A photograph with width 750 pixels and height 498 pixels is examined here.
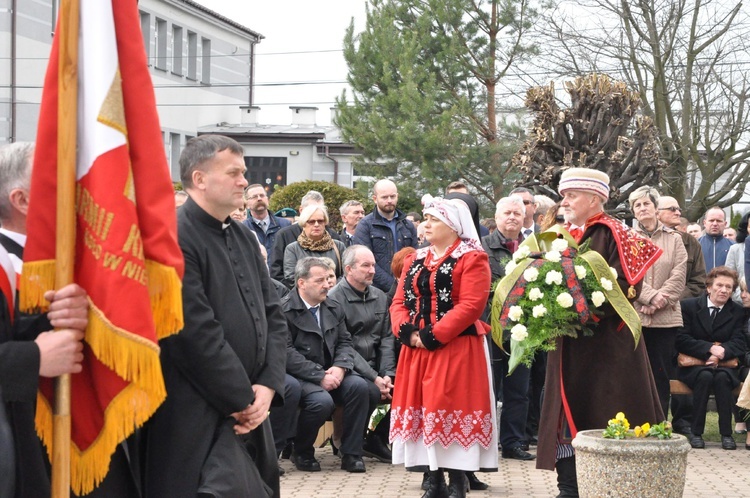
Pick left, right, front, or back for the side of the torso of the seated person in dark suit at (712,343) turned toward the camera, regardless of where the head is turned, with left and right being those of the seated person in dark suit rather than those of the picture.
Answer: front

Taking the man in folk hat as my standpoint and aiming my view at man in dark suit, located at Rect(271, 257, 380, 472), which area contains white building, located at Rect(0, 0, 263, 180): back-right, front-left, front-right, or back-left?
front-right

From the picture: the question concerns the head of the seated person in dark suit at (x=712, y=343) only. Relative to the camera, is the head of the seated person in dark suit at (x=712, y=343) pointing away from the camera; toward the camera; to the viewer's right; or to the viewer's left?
toward the camera

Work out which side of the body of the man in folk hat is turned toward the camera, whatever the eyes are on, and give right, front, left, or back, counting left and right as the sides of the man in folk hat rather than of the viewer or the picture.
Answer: left

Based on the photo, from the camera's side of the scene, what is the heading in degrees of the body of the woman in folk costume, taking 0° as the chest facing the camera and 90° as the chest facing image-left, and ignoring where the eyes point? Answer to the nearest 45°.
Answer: approximately 45°

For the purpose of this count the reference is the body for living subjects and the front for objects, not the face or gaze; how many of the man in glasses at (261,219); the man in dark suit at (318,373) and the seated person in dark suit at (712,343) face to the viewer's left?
0

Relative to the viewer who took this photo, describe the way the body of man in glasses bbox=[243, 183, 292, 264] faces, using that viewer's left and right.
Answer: facing the viewer

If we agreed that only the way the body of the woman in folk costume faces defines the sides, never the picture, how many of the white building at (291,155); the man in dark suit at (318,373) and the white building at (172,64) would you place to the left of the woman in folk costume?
0

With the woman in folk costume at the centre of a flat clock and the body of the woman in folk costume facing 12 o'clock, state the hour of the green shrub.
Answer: The green shrub is roughly at 4 o'clock from the woman in folk costume.

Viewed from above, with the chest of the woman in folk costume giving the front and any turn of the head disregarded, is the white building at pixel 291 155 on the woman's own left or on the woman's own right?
on the woman's own right

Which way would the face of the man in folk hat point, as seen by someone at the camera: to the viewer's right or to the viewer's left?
to the viewer's left

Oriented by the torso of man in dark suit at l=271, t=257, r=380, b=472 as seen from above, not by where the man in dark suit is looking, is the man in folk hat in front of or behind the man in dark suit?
in front

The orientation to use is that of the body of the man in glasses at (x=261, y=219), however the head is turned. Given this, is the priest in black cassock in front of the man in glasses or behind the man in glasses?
in front

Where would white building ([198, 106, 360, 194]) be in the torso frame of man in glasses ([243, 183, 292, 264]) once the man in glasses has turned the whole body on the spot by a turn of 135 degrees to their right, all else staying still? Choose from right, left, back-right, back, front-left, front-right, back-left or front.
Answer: front-right

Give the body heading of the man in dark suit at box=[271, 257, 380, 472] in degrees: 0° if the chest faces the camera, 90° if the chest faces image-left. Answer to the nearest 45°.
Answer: approximately 315°
